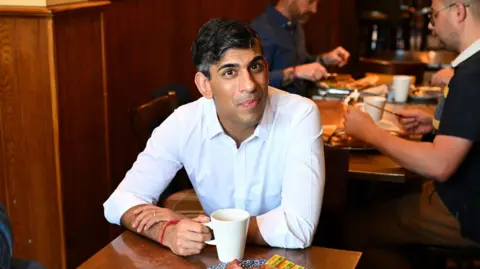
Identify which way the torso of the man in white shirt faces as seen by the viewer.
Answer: toward the camera

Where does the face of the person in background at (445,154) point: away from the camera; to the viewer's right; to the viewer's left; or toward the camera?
to the viewer's left

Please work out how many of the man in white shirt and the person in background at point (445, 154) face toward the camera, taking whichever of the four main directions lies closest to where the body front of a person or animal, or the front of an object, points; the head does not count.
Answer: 1

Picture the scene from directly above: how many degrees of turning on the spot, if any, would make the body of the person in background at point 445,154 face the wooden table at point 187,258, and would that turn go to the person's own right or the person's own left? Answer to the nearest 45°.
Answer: approximately 45° to the person's own left

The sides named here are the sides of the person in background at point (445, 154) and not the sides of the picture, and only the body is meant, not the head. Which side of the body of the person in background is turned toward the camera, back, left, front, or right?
left

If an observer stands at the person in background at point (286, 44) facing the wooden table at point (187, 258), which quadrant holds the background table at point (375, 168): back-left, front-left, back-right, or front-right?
front-left

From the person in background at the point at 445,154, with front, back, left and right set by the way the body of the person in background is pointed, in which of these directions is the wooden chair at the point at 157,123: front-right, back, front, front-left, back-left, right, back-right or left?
front

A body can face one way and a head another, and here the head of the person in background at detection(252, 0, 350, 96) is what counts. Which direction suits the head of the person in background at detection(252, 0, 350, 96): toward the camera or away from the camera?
toward the camera

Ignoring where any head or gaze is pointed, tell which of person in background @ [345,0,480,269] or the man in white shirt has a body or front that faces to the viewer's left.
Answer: the person in background

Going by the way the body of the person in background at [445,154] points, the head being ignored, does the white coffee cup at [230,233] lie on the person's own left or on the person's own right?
on the person's own left

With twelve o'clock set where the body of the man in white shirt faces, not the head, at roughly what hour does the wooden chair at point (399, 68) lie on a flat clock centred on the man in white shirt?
The wooden chair is roughly at 7 o'clock from the man in white shirt.

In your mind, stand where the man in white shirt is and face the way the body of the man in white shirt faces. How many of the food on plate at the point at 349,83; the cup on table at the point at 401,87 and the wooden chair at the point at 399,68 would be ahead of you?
0

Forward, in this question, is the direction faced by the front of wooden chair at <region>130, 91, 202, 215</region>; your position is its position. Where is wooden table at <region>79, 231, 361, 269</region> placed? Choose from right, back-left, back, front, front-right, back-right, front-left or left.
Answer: front-right

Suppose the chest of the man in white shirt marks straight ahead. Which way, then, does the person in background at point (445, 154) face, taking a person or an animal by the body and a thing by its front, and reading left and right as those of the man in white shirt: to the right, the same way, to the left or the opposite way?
to the right

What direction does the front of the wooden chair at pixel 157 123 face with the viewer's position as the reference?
facing the viewer and to the right of the viewer

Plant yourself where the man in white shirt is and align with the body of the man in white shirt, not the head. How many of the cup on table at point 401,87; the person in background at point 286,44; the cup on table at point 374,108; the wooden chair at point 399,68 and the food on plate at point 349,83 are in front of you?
0
